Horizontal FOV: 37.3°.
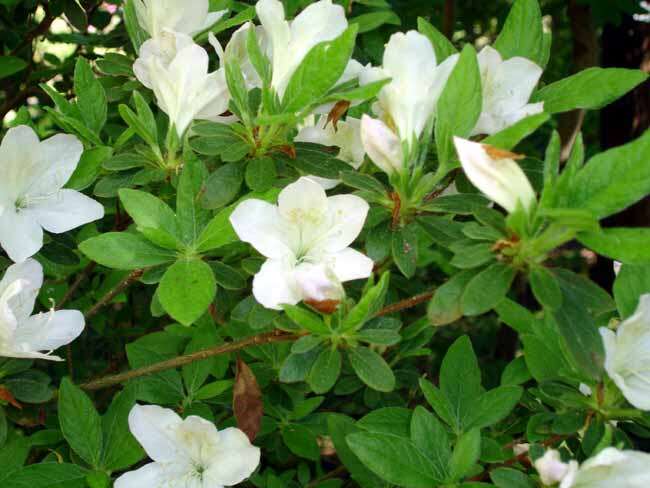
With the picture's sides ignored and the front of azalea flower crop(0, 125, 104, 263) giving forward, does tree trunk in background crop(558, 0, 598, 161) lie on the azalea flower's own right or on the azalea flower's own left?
on the azalea flower's own left

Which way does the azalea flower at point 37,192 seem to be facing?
toward the camera

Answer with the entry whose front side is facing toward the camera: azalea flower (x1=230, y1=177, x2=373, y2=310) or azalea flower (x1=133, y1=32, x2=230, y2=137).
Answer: azalea flower (x1=230, y1=177, x2=373, y2=310)

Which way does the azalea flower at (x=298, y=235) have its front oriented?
toward the camera

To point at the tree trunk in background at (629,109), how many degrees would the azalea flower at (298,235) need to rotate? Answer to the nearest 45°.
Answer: approximately 135° to its left
